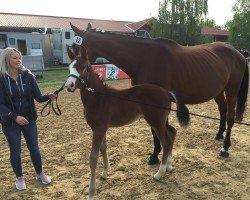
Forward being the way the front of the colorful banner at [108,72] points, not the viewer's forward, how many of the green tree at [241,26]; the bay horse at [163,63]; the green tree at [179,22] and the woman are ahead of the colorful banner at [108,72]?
2

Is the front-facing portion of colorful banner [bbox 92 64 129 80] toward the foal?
yes

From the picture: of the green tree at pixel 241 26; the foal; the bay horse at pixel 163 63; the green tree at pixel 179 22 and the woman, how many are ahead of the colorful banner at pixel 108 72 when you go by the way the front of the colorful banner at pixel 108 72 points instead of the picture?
3

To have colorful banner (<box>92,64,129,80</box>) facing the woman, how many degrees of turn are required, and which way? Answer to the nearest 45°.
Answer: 0° — it already faces them

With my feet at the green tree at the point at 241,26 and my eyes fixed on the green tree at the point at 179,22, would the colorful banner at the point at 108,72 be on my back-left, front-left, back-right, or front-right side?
front-left

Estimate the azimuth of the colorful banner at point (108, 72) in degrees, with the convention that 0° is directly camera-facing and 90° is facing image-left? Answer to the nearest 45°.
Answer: approximately 0°

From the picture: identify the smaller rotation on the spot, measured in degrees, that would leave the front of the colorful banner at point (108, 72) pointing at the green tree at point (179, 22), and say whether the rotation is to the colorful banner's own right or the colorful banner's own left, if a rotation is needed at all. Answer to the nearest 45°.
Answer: approximately 135° to the colorful banner's own left

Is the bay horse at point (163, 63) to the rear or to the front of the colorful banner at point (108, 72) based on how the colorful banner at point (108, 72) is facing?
to the front

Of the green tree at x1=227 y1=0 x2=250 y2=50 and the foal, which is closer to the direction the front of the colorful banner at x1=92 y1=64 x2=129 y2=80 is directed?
the foal

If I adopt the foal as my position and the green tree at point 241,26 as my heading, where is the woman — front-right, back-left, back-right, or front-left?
back-left

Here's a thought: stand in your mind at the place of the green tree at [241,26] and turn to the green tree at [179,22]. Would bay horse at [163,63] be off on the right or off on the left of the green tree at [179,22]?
left
